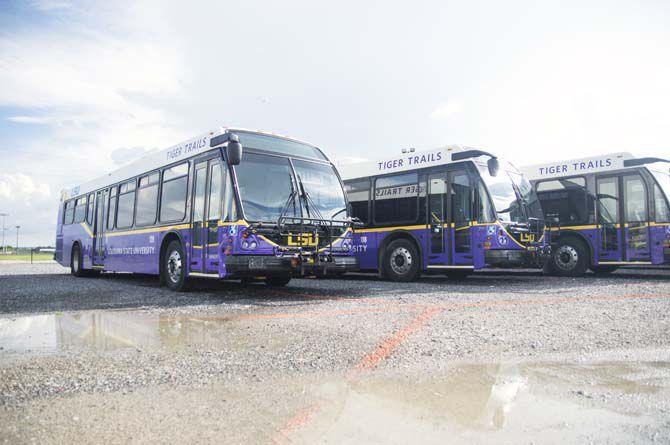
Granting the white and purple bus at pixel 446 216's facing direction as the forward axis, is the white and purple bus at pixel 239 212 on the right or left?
on its right

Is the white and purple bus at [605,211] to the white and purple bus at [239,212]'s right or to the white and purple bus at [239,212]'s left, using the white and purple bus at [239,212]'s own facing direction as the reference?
on its left

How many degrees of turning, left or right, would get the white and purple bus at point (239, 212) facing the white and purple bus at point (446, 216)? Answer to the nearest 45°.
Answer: approximately 45° to its left

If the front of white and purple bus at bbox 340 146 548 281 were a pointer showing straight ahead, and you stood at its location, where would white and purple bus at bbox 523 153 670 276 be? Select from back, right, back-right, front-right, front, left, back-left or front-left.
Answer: left

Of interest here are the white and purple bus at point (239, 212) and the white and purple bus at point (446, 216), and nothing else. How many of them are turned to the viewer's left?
0
